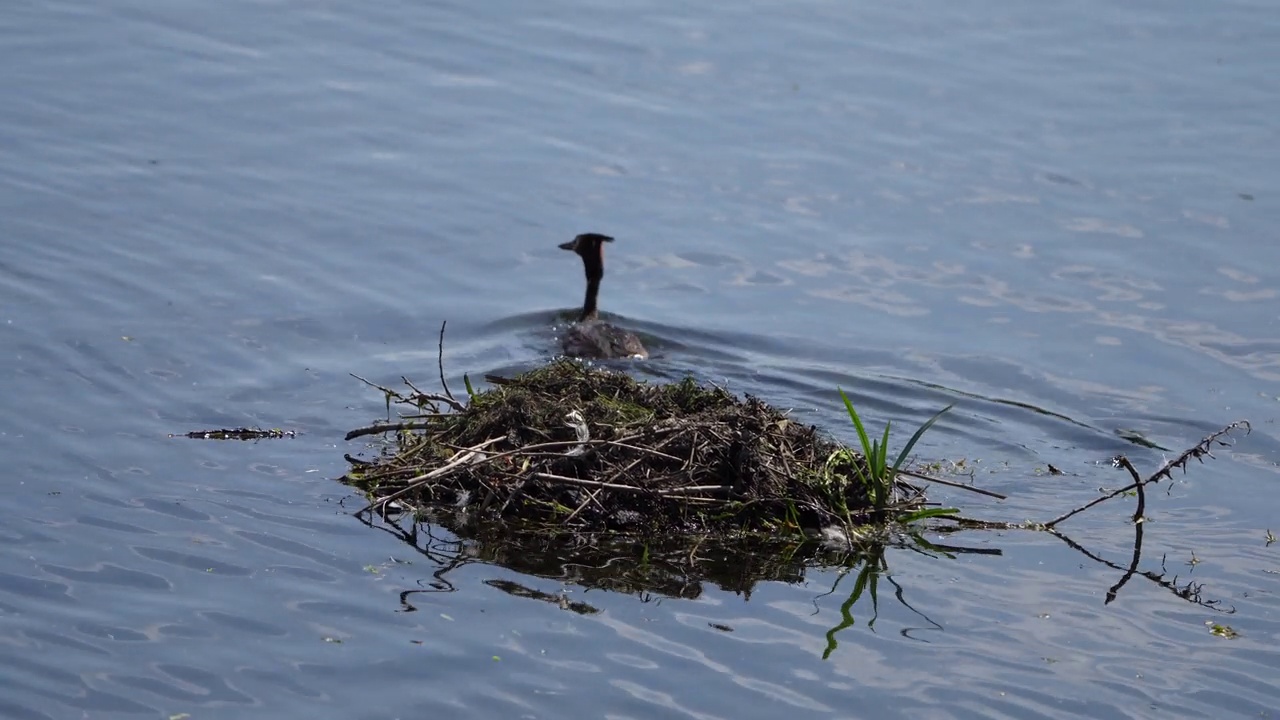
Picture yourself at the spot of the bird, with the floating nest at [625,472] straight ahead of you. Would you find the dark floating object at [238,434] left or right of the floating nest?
right

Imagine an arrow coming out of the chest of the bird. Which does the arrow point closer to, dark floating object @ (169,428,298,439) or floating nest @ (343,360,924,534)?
the dark floating object

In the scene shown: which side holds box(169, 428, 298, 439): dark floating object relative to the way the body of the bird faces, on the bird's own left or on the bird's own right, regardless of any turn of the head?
on the bird's own left

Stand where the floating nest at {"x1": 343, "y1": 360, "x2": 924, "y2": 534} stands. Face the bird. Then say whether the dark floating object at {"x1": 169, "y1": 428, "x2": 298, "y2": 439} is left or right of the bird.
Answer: left
